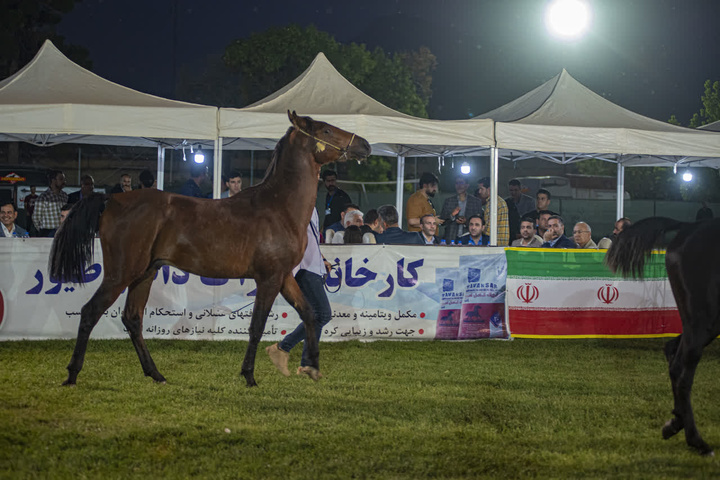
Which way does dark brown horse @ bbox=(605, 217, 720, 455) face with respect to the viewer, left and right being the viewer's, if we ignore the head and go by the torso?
facing to the right of the viewer

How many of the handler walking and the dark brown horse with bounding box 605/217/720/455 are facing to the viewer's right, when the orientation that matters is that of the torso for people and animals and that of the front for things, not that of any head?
2

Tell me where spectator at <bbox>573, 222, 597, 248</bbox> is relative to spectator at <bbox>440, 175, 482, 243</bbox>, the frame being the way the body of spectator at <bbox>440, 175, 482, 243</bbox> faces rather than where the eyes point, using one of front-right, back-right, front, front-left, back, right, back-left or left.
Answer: front-left

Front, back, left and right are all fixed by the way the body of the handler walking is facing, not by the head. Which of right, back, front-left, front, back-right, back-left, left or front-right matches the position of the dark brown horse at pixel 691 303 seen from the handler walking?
front-right

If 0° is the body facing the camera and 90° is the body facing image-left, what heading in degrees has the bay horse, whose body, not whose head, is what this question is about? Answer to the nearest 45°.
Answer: approximately 270°

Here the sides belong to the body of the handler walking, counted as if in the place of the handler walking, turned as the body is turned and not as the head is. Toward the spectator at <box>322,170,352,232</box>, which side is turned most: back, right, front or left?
left

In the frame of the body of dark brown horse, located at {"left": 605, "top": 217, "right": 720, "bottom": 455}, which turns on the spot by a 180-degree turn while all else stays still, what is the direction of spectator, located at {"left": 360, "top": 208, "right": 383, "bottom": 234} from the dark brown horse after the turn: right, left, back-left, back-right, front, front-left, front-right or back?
front-right

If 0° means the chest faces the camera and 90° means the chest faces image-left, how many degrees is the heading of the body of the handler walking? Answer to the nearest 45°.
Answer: approximately 270°

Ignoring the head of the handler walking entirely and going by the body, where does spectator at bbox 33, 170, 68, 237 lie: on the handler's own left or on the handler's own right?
on the handler's own left

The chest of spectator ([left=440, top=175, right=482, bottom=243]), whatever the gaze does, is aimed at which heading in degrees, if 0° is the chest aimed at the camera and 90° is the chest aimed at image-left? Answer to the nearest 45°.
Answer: approximately 0°

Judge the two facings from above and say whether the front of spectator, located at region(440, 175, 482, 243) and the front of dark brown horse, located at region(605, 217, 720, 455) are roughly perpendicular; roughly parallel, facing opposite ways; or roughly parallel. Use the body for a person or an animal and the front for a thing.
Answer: roughly perpendicular

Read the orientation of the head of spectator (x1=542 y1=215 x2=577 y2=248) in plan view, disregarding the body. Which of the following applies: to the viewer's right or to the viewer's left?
to the viewer's left

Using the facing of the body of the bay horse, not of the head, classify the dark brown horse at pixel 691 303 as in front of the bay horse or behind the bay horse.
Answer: in front
